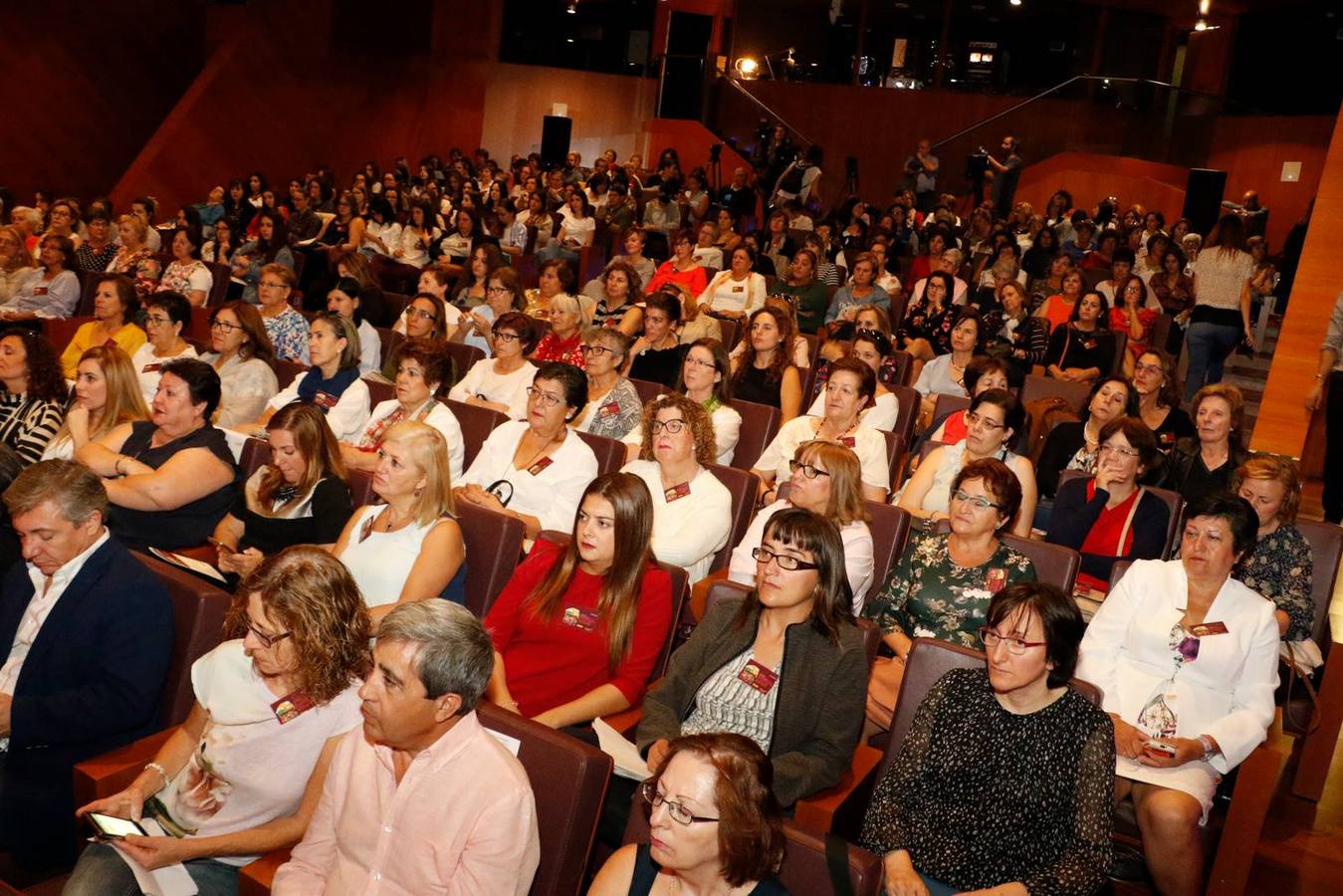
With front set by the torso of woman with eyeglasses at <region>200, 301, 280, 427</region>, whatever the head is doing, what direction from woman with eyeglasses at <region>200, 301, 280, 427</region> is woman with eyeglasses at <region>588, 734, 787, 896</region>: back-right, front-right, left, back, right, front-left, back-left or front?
front-left

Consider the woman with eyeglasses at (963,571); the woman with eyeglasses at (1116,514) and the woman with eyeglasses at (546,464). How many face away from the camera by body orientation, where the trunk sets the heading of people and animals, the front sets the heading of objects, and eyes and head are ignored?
0

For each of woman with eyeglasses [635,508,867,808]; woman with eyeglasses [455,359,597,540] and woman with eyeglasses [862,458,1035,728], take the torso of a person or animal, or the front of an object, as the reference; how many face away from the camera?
0

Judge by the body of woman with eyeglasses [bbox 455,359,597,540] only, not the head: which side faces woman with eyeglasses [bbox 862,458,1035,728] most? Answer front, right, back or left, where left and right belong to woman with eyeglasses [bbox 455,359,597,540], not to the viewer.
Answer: left

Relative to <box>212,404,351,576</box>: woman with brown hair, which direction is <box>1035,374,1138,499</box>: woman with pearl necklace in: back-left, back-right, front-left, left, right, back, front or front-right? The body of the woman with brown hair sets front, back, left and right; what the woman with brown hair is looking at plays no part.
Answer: back-left

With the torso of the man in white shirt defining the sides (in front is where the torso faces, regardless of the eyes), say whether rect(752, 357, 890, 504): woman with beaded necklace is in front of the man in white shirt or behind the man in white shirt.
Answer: behind

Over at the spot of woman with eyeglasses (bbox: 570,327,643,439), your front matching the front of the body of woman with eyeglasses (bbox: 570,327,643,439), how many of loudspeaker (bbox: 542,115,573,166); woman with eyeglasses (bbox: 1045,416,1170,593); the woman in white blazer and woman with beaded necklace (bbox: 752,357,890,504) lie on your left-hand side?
3

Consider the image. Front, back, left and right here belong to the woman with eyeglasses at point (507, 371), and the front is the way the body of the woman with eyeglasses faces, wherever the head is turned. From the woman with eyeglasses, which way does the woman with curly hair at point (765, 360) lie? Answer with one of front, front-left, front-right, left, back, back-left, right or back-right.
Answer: back-left

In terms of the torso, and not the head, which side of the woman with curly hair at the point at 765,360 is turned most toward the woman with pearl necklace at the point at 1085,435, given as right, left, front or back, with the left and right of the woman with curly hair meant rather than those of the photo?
left

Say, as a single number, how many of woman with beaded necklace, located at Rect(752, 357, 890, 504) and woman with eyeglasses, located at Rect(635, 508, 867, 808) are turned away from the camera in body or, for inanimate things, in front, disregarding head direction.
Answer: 0

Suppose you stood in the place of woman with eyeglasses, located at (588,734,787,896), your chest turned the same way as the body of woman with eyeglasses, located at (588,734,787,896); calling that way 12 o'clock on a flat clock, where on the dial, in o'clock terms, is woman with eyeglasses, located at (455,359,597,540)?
woman with eyeglasses, located at (455,359,597,540) is roughly at 4 o'clock from woman with eyeglasses, located at (588,734,787,896).
